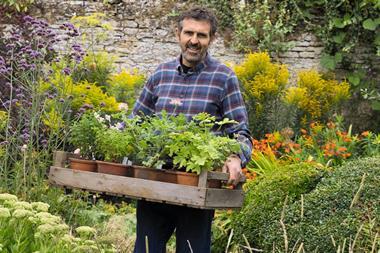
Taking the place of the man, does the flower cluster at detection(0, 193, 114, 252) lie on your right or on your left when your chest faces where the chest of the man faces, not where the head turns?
on your right

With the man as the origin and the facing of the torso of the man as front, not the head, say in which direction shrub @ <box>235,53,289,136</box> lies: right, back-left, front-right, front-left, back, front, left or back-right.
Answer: back

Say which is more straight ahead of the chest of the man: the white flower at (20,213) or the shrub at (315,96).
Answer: the white flower

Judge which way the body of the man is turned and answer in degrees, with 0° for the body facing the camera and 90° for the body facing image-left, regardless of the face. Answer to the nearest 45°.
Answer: approximately 0°

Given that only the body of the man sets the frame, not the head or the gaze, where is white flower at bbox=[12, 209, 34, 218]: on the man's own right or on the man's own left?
on the man's own right

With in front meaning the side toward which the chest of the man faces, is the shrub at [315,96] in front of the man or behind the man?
behind

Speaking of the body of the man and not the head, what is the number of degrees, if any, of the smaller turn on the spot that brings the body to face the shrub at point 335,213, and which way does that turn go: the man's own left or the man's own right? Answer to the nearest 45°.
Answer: approximately 135° to the man's own left

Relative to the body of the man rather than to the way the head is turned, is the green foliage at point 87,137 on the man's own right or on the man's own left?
on the man's own right

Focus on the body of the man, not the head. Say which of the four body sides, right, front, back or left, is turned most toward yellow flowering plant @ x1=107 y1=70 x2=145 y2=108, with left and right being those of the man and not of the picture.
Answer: back
